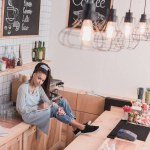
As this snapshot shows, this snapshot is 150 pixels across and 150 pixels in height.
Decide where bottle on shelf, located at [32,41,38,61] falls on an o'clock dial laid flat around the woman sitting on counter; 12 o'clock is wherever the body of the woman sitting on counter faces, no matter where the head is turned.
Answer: The bottle on shelf is roughly at 7 o'clock from the woman sitting on counter.

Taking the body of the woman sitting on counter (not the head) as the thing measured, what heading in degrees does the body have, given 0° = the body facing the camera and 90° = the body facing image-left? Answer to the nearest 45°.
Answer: approximately 315°
